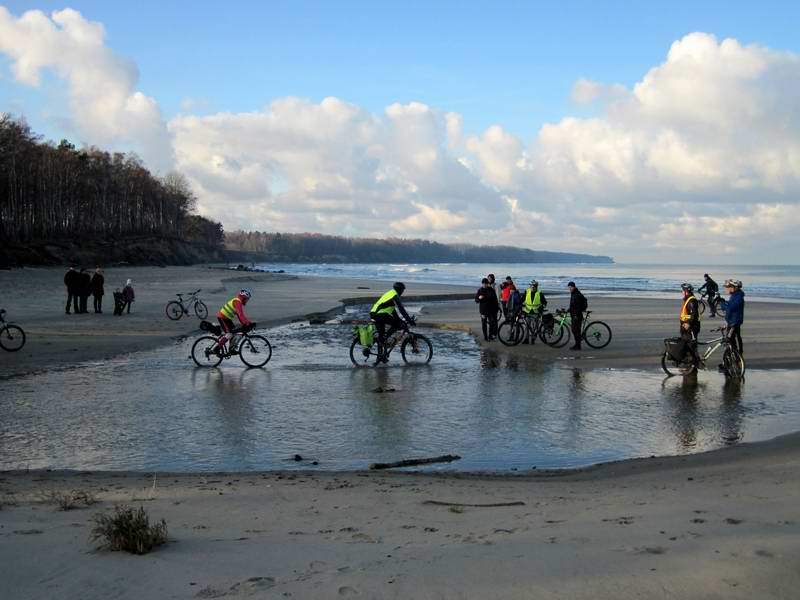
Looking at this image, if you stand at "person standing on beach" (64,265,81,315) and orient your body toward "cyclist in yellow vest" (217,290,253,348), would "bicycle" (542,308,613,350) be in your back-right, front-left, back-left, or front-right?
front-left

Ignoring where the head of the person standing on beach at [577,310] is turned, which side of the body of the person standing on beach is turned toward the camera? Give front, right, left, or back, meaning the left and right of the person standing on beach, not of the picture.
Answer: left

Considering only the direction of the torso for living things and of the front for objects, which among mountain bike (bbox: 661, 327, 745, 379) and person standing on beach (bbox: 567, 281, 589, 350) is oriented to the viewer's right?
the mountain bike

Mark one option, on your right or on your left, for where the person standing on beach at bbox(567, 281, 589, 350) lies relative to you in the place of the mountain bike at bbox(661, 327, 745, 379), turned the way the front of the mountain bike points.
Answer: on your left

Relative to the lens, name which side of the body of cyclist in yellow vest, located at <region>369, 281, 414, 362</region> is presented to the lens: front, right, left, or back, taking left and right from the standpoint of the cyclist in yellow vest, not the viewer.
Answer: right

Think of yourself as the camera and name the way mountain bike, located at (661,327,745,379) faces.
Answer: facing to the right of the viewer

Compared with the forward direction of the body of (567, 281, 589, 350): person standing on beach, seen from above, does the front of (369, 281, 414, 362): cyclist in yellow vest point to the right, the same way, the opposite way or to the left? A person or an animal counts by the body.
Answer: the opposite way

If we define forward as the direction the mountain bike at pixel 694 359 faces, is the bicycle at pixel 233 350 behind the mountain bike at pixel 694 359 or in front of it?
behind

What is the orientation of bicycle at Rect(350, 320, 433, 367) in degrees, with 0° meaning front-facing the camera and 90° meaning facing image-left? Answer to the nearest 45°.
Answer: approximately 270°

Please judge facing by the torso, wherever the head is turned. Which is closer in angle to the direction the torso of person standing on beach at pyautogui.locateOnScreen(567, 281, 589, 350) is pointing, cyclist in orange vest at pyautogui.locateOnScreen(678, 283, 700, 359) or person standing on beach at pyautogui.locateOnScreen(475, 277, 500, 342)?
the person standing on beach

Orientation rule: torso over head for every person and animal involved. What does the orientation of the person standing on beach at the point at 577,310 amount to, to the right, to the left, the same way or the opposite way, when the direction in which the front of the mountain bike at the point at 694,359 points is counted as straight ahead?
the opposite way

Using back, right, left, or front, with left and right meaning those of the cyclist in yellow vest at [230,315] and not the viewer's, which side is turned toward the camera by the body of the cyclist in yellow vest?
right

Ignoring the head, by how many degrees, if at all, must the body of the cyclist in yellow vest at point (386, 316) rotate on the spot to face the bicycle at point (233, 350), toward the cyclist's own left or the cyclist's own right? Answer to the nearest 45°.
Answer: approximately 180°

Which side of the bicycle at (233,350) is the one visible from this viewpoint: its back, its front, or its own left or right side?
right

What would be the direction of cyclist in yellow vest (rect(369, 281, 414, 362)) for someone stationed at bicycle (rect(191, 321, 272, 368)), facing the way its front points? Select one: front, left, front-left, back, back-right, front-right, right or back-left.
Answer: front

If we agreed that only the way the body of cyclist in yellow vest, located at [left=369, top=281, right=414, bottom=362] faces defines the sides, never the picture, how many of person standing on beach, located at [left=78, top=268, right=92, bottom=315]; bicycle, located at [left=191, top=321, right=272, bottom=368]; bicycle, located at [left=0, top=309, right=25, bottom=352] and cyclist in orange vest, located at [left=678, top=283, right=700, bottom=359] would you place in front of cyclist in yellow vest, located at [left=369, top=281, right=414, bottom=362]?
1
